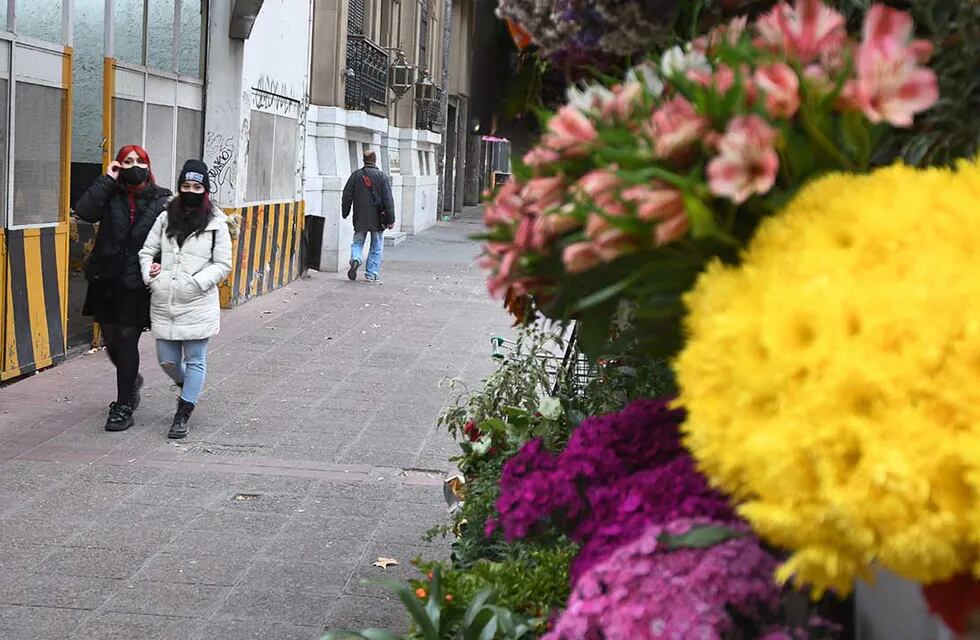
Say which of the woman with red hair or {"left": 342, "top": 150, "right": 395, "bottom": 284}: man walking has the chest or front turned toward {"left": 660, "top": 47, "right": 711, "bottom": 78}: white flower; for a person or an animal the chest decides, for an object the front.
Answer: the woman with red hair

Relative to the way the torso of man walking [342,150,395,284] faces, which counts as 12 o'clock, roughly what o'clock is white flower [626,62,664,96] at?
The white flower is roughly at 6 o'clock from the man walking.

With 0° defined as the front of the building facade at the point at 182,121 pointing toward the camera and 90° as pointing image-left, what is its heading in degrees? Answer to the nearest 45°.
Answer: approximately 315°

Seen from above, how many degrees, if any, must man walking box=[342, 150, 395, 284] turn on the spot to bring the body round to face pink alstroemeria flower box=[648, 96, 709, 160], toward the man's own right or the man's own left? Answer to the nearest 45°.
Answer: approximately 180°

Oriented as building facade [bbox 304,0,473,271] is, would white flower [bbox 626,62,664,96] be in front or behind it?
in front

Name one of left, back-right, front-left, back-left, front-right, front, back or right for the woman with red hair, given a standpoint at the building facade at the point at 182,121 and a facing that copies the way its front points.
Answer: front-right

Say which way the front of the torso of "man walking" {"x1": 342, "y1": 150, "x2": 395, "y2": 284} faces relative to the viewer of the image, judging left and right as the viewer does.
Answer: facing away from the viewer

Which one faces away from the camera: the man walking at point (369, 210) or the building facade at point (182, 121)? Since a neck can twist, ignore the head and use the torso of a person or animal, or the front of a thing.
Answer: the man walking

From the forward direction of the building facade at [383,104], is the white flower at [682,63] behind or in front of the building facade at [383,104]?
in front

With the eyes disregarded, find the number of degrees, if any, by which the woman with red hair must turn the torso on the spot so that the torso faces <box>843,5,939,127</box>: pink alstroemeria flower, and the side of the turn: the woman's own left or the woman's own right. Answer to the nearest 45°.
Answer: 0° — they already face it

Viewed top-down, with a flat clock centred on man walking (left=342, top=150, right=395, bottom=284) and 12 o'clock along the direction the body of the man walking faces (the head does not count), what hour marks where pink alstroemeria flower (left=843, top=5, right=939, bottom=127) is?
The pink alstroemeria flower is roughly at 6 o'clock from the man walking.

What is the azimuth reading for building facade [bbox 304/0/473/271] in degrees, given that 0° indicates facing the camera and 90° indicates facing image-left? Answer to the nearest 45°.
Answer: approximately 315°

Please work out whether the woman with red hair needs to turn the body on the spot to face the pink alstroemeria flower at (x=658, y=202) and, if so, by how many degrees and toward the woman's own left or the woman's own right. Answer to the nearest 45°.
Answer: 0° — they already face it

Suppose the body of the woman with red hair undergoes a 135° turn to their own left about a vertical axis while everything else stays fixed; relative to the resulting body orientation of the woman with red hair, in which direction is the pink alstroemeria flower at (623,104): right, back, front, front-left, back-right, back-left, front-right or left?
back-right

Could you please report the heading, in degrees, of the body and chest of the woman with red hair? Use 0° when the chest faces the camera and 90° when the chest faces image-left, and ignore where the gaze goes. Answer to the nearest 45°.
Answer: approximately 0°
